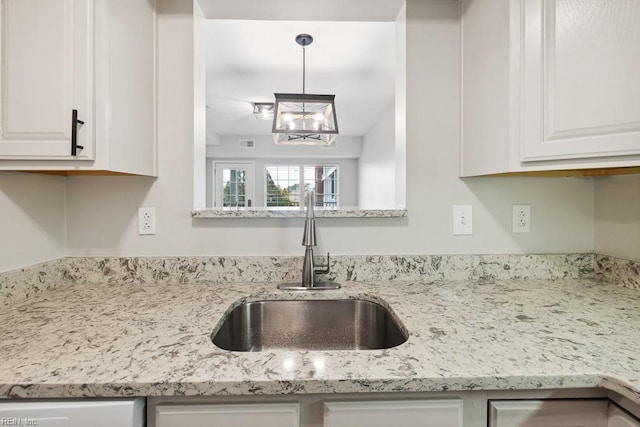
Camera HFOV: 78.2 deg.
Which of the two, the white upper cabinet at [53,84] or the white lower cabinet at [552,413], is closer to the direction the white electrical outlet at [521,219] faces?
the white lower cabinet

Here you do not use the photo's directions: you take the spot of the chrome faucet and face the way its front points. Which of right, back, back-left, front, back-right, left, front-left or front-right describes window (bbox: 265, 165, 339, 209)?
back

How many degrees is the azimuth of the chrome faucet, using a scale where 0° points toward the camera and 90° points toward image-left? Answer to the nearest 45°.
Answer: approximately 0°

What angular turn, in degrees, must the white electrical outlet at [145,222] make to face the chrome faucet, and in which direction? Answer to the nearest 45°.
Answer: approximately 45° to its left

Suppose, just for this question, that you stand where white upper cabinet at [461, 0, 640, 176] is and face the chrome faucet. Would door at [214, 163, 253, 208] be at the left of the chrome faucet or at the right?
right

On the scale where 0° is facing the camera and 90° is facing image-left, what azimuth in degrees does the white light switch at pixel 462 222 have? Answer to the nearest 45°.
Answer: approximately 0°
